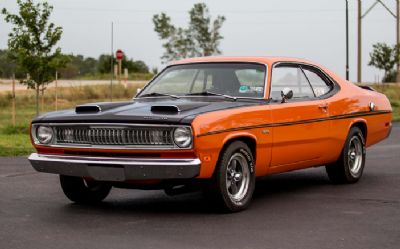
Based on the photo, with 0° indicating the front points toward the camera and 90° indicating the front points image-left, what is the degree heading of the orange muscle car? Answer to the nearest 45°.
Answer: approximately 45°

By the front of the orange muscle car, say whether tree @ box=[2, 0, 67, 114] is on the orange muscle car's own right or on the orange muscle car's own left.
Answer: on the orange muscle car's own right
